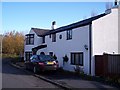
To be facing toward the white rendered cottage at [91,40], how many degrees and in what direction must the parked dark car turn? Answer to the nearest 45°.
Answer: approximately 135° to its right

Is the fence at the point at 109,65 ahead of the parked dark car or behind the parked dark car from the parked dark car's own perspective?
behind

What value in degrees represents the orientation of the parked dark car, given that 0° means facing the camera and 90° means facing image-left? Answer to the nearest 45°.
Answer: approximately 135°

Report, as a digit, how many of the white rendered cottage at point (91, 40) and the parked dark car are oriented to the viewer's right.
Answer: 0

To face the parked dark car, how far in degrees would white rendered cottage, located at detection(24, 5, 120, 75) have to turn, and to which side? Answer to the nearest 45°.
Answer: approximately 45° to its right

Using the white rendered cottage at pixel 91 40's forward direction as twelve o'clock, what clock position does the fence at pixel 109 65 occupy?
The fence is roughly at 10 o'clock from the white rendered cottage.

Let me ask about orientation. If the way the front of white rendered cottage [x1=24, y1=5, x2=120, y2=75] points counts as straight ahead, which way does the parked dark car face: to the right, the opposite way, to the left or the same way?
to the right

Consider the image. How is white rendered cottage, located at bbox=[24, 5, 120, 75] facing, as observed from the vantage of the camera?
facing the viewer and to the left of the viewer
